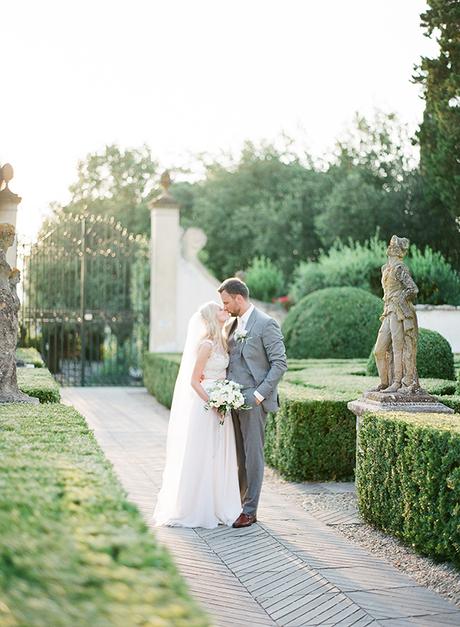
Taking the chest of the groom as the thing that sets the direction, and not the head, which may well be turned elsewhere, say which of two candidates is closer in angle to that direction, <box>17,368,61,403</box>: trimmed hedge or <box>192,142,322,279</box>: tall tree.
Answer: the trimmed hedge

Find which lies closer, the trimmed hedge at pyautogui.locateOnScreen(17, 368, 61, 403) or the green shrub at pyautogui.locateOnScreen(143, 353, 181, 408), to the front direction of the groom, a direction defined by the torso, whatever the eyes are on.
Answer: the trimmed hedge

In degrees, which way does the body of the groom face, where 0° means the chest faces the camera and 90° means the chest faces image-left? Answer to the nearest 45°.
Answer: approximately 45°

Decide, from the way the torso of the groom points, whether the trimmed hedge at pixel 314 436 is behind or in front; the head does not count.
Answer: behind

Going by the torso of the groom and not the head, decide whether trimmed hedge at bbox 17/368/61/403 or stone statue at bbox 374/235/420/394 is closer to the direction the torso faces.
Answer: the trimmed hedge

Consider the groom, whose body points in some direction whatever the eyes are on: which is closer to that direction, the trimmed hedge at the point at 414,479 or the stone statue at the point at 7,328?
the stone statue

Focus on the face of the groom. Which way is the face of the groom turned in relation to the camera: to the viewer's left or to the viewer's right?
to the viewer's left

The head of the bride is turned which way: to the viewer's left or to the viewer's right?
to the viewer's right

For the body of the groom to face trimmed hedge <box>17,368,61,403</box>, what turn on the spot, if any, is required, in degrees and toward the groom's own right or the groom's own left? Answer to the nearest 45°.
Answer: approximately 90° to the groom's own right
